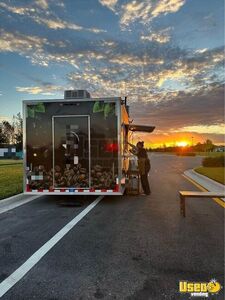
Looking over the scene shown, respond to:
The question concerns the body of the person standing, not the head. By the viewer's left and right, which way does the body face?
facing to the left of the viewer

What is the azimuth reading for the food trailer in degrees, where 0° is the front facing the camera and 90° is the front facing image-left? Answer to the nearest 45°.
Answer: approximately 180°

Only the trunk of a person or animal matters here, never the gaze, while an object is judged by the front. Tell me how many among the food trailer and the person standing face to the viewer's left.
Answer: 1

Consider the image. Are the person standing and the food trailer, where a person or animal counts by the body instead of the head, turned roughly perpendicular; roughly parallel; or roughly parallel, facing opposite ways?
roughly perpendicular

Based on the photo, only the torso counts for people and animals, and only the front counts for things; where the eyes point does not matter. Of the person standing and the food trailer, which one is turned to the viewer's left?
the person standing

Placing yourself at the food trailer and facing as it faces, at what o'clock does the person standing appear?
The person standing is roughly at 4 o'clock from the food trailer.
